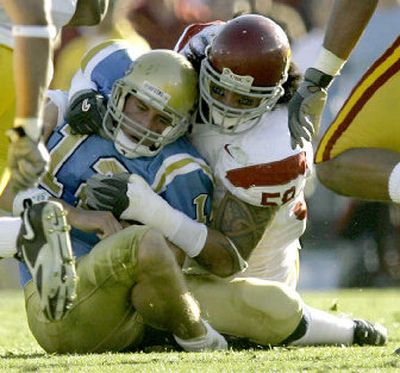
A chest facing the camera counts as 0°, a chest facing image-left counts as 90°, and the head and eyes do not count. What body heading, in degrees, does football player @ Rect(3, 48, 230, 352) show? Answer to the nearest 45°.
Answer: approximately 0°

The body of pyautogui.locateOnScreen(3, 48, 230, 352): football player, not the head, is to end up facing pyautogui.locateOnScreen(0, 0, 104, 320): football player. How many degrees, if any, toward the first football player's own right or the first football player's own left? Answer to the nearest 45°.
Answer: approximately 45° to the first football player's own right

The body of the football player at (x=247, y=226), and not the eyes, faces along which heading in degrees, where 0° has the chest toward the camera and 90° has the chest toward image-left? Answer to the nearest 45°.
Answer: approximately 45°

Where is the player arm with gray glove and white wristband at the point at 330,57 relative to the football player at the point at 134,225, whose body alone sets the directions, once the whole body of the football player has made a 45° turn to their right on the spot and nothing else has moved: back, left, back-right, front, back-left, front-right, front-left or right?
back

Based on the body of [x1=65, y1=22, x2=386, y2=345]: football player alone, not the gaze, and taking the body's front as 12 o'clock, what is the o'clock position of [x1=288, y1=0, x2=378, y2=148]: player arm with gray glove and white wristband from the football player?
The player arm with gray glove and white wristband is roughly at 8 o'clock from the football player.

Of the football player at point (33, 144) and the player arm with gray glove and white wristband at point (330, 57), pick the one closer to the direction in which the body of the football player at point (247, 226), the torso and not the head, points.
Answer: the football player
